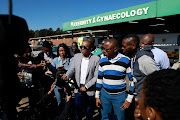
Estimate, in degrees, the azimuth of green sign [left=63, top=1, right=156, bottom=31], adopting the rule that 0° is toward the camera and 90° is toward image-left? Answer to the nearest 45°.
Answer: approximately 45°

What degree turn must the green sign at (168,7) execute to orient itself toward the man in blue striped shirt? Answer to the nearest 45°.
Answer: approximately 45° to its left

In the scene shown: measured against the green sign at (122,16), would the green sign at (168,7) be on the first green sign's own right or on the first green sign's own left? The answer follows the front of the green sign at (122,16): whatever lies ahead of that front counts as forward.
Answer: on the first green sign's own left

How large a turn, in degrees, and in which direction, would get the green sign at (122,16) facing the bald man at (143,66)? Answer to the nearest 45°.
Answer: approximately 45° to its left

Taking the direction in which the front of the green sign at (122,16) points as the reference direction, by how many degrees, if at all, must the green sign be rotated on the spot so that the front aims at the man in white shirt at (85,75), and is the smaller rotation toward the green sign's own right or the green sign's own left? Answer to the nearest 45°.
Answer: approximately 45° to the green sign's own left
